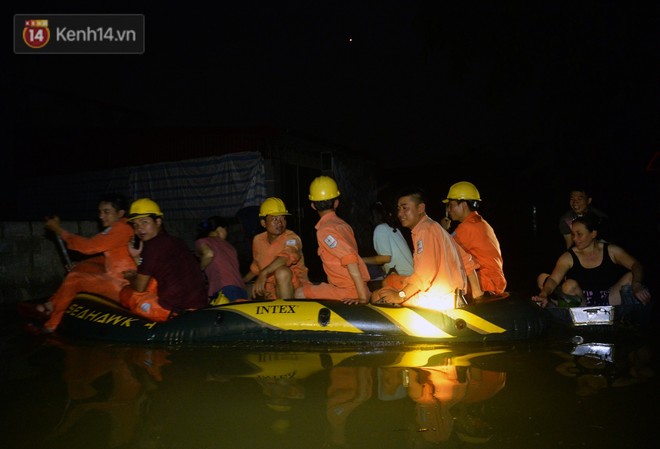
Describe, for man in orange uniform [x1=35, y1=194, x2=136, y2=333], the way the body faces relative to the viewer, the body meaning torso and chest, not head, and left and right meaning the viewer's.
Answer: facing to the left of the viewer

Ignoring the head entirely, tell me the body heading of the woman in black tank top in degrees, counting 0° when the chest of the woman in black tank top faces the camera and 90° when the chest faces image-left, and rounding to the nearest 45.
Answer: approximately 0°

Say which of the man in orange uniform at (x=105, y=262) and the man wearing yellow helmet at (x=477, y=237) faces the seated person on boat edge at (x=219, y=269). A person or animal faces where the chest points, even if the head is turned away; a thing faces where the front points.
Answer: the man wearing yellow helmet

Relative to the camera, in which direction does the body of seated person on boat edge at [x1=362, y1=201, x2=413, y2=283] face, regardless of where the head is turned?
to the viewer's left

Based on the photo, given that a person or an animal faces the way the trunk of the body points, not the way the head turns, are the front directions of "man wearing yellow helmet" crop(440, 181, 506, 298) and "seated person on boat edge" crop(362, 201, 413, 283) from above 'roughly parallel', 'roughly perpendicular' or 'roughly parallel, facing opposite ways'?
roughly parallel

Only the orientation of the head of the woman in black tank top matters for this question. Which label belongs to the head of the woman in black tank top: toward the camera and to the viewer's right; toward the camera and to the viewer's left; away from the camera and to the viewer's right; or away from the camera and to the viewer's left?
toward the camera and to the viewer's left

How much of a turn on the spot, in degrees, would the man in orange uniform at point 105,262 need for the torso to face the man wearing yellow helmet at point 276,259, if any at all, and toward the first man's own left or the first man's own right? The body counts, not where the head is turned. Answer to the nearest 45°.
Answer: approximately 180°

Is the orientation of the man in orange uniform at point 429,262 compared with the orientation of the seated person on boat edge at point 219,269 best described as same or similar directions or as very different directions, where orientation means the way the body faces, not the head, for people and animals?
same or similar directions
